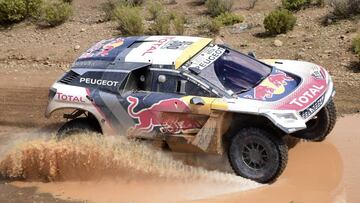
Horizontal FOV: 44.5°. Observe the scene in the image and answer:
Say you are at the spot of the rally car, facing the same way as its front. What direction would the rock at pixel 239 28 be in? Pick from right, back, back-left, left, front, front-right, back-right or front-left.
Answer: back-left

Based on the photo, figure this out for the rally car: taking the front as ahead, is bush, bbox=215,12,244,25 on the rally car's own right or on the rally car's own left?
on the rally car's own left

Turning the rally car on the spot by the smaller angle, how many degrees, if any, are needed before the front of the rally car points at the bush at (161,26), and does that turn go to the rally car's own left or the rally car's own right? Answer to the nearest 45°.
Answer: approximately 135° to the rally car's own left

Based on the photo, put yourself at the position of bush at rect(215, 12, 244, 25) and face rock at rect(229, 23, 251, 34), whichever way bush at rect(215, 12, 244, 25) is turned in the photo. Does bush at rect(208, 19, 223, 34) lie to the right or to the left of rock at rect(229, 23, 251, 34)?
right

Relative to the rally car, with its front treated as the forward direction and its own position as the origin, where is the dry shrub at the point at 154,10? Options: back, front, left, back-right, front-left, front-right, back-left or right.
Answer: back-left

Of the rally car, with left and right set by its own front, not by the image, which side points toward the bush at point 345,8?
left

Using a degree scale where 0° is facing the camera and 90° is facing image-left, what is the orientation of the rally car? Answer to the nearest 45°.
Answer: approximately 315°

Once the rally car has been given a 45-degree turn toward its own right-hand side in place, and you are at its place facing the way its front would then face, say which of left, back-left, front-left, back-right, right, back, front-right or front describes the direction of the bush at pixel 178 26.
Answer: back

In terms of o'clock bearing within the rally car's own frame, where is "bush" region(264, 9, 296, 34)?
The bush is roughly at 8 o'clock from the rally car.

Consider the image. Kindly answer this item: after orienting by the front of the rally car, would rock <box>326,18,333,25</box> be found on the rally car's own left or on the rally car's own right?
on the rally car's own left

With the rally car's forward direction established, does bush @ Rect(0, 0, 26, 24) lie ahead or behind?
behind

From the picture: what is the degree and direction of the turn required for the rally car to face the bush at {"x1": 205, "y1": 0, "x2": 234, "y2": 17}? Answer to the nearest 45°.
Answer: approximately 135° to its left
